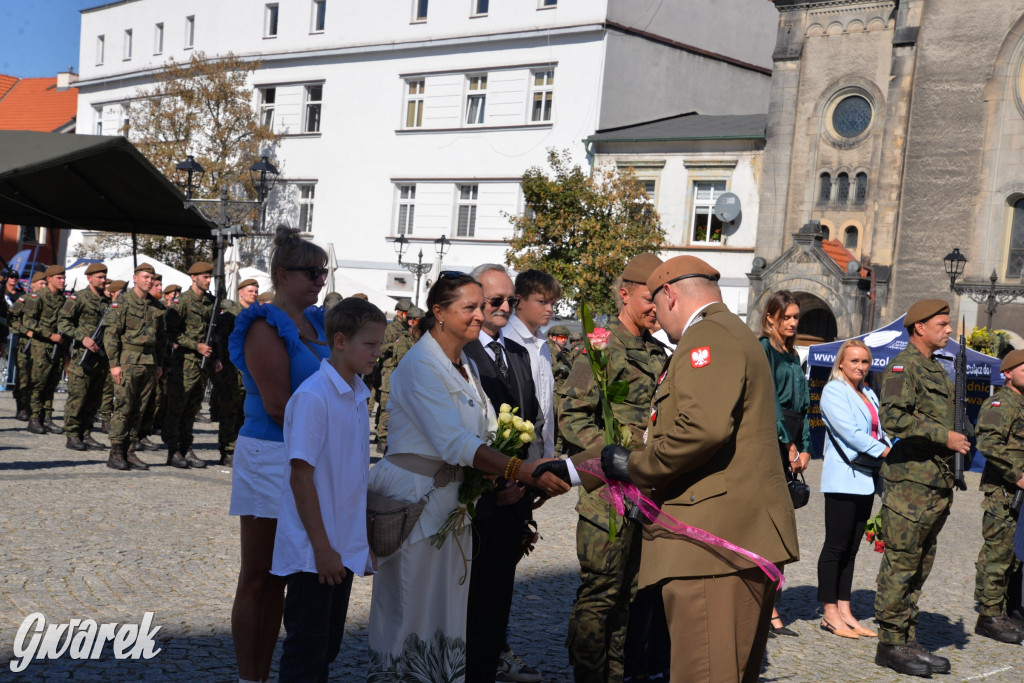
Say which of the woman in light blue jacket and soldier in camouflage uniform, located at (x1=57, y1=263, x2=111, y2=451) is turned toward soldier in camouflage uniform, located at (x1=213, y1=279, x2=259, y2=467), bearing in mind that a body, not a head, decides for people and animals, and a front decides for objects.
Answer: soldier in camouflage uniform, located at (x1=57, y1=263, x2=111, y2=451)

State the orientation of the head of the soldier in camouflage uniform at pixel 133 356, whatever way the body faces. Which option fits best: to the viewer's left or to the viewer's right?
to the viewer's right

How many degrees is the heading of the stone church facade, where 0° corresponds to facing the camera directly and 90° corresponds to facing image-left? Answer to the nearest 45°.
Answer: approximately 45°

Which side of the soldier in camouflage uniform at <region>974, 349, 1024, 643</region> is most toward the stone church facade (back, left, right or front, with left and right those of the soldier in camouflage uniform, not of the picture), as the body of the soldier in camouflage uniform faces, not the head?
left

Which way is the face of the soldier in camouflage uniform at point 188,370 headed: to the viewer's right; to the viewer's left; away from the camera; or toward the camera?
to the viewer's right

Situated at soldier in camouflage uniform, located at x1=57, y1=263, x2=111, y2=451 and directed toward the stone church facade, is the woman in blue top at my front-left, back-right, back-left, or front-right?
back-right

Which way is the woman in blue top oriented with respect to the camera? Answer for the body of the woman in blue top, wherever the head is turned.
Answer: to the viewer's right

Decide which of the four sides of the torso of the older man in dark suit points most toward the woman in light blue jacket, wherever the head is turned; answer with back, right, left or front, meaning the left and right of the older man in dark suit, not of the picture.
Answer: left

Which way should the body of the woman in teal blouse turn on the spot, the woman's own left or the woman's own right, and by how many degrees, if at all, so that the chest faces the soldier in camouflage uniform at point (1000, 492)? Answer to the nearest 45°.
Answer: approximately 90° to the woman's own left

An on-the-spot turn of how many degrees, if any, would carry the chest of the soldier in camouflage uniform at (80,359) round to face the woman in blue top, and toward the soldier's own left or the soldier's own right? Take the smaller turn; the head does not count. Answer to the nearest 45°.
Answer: approximately 45° to the soldier's own right

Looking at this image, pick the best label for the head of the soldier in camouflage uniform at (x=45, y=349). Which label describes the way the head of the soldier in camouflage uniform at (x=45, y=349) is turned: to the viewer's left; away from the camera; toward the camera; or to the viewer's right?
to the viewer's right

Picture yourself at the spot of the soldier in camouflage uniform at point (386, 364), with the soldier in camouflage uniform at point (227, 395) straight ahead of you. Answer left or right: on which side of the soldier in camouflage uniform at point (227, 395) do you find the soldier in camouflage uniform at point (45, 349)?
right
